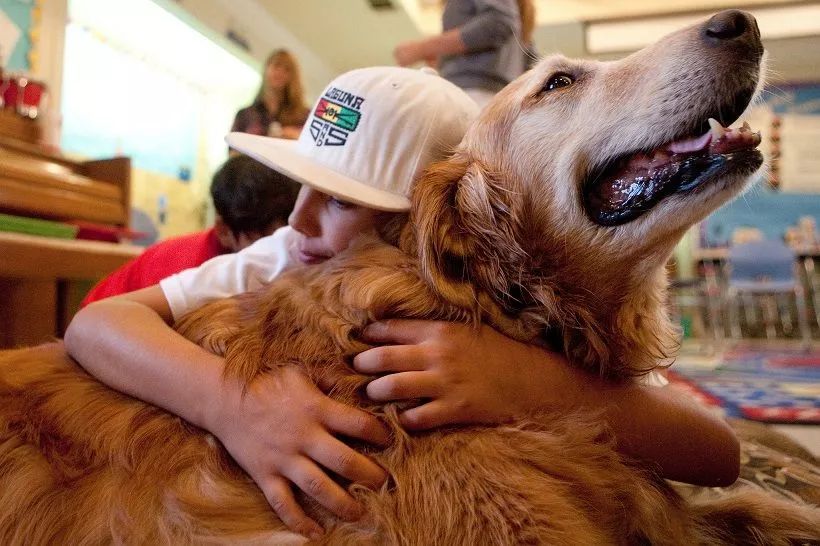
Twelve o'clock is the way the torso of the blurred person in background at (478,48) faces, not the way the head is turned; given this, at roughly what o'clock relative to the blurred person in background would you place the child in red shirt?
The child in red shirt is roughly at 11 o'clock from the blurred person in background.

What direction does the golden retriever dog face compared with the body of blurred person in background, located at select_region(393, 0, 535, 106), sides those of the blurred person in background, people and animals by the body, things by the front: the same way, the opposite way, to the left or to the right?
the opposite way

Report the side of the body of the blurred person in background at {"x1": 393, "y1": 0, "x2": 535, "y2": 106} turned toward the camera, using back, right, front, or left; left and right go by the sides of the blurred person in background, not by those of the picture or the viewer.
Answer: left

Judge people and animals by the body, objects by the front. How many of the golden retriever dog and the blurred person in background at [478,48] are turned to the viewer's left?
1

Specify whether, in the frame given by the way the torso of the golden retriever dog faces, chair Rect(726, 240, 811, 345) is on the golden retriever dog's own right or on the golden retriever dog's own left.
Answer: on the golden retriever dog's own left

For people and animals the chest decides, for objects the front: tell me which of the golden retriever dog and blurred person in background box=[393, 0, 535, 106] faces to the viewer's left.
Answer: the blurred person in background

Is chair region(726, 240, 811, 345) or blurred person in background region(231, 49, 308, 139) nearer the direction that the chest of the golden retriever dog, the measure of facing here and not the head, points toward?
the chair

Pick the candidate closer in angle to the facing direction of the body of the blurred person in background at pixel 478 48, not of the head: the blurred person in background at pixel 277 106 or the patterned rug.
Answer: the blurred person in background

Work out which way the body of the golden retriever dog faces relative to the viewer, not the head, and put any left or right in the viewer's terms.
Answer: facing to the right of the viewer

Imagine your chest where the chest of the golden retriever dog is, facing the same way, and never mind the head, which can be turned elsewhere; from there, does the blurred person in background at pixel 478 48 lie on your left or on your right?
on your left

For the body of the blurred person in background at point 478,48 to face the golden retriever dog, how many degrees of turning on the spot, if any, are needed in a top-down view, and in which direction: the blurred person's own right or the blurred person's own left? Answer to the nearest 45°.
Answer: approximately 90° to the blurred person's own left

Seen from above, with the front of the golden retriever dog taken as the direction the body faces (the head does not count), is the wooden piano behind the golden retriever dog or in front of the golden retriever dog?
behind

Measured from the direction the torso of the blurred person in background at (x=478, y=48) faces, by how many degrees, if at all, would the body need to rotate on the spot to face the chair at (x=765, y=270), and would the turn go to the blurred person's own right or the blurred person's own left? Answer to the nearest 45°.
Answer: approximately 135° to the blurred person's own right
